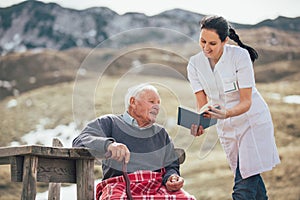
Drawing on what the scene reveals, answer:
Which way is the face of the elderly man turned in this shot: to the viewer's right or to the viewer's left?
to the viewer's right

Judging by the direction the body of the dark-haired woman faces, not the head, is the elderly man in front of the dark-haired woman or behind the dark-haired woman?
in front

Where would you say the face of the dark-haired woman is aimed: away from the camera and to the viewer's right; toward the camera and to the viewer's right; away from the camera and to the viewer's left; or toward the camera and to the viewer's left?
toward the camera and to the viewer's left

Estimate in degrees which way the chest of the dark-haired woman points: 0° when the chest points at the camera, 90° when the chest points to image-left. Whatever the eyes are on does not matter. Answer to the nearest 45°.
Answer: approximately 45°

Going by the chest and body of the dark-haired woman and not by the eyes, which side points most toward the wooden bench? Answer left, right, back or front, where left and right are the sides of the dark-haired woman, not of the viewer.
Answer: front
